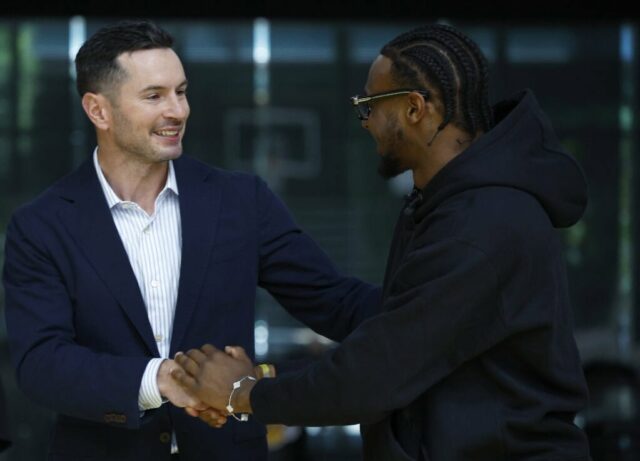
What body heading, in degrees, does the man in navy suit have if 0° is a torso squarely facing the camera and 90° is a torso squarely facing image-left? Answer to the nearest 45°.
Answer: approximately 315°

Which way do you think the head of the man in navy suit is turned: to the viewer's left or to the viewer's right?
to the viewer's right

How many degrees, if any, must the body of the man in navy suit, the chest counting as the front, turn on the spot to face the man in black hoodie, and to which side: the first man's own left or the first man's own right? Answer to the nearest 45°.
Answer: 0° — they already face them

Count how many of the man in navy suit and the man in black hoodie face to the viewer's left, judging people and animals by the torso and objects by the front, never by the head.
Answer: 1

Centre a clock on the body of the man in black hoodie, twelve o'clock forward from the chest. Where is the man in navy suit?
The man in navy suit is roughly at 1 o'clock from the man in black hoodie.

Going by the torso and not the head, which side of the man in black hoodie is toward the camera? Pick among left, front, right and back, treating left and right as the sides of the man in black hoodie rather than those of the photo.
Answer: left

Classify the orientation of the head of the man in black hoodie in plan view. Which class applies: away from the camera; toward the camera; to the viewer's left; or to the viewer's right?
to the viewer's left
